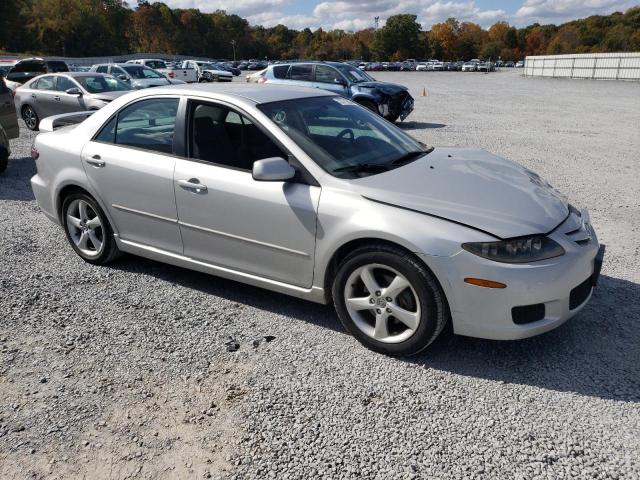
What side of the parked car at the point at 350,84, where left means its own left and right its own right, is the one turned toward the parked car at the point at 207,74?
back

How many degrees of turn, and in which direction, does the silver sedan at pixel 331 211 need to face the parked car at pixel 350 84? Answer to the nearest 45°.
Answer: approximately 135° to its left

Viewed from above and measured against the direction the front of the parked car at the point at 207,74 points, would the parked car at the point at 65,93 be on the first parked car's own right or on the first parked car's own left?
on the first parked car's own right

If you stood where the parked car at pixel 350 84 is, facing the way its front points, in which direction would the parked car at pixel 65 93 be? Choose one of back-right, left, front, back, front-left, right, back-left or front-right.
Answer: back-right

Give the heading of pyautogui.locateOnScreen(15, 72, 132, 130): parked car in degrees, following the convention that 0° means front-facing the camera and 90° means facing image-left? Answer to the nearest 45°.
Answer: approximately 315°

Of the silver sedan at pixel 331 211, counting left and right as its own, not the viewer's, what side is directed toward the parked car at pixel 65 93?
back

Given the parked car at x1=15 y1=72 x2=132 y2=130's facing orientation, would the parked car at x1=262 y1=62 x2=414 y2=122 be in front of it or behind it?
in front

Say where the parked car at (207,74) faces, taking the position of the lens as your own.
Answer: facing the viewer and to the right of the viewer

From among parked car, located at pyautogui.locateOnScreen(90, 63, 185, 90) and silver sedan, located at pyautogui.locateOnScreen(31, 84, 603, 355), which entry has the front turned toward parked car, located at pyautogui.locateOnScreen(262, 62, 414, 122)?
parked car, located at pyautogui.locateOnScreen(90, 63, 185, 90)
